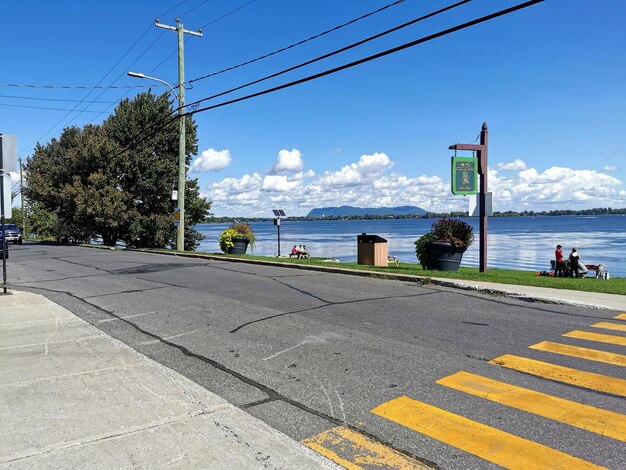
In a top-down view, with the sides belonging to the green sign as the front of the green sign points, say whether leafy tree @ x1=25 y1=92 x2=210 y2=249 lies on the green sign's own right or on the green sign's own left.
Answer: on the green sign's own right

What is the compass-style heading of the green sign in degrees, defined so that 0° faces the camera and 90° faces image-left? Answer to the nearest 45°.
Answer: approximately 0°

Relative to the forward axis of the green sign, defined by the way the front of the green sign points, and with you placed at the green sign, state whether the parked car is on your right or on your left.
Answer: on your right

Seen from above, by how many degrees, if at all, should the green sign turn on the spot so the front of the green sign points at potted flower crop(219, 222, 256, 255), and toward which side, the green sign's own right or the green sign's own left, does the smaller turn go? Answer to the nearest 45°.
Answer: approximately 135° to the green sign's own right
